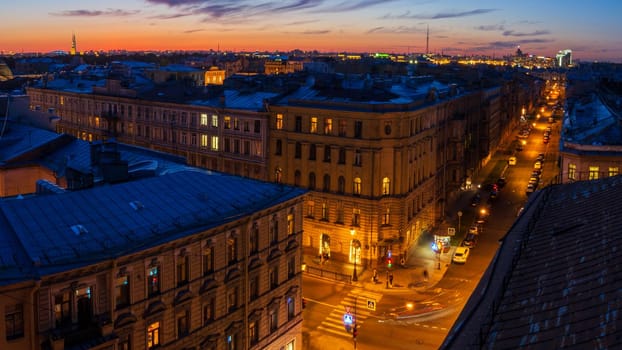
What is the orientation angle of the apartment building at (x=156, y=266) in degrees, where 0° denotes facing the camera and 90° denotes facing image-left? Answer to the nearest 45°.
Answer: approximately 315°
